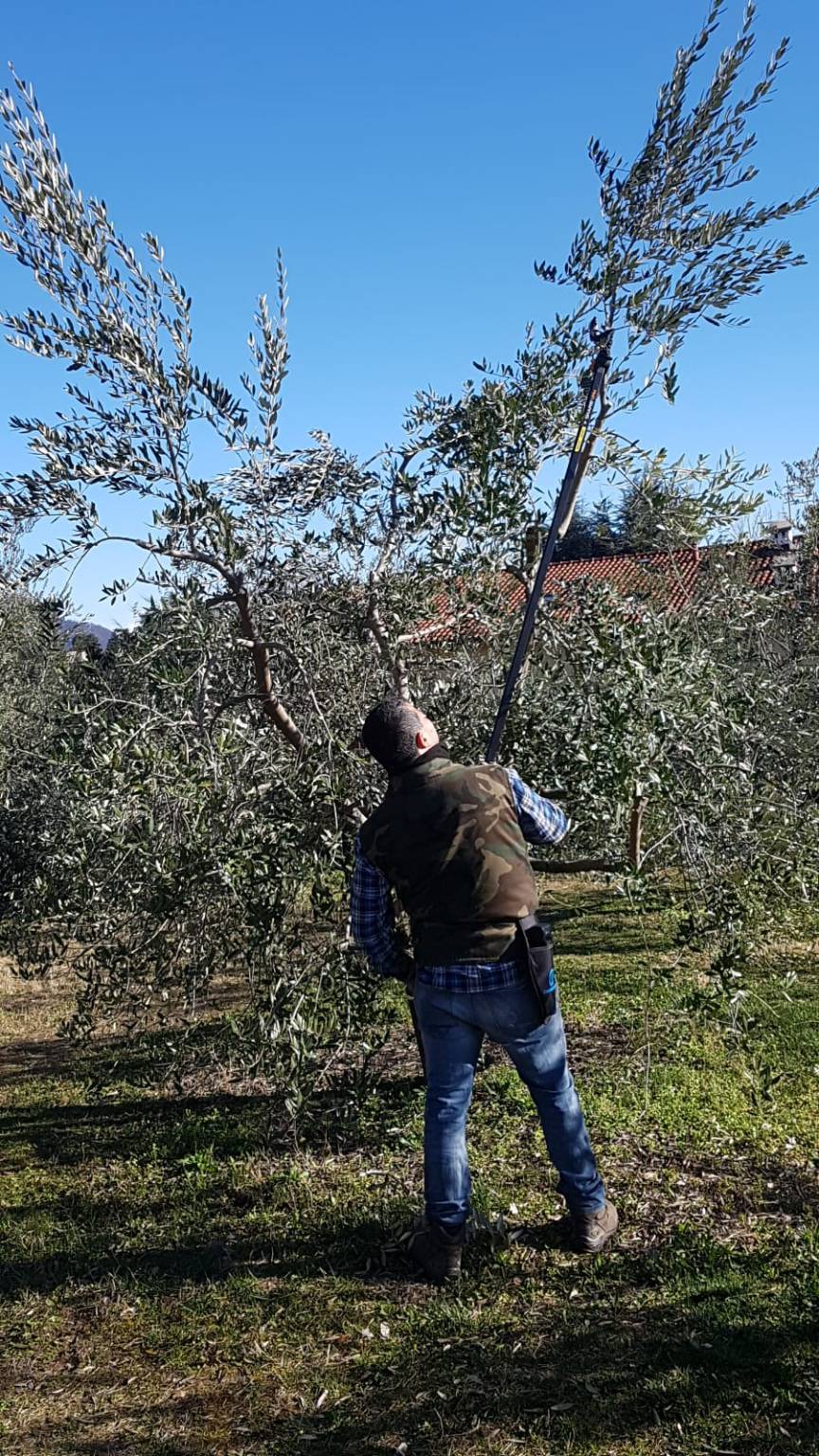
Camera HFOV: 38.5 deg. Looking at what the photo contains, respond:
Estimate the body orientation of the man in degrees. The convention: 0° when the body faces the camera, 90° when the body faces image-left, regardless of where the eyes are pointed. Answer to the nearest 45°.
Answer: approximately 180°

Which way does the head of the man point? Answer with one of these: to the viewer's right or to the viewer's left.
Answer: to the viewer's right
